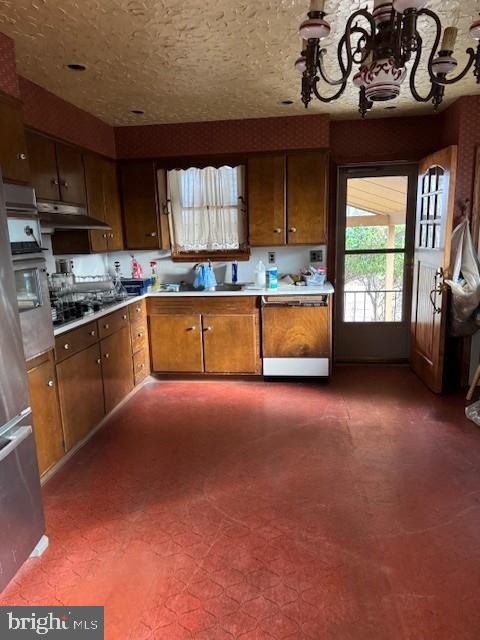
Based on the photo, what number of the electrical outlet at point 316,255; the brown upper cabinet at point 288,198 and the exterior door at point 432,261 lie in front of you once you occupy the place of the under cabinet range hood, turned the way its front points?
3

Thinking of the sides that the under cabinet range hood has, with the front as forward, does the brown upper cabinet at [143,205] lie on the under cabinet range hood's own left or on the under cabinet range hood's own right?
on the under cabinet range hood's own left

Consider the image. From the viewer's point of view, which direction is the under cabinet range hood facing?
to the viewer's right

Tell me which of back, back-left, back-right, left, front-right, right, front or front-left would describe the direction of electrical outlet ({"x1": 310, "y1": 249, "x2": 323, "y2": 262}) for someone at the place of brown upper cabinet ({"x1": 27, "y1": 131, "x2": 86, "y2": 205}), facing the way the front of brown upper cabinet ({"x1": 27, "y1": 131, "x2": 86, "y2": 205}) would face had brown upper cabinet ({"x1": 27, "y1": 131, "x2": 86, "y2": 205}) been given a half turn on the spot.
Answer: back-right

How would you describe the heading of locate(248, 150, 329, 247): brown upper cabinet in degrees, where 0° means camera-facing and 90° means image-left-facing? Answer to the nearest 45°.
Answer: approximately 0°

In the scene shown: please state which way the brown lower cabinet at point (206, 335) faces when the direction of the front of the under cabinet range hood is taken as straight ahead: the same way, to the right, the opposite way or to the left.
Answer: to the right

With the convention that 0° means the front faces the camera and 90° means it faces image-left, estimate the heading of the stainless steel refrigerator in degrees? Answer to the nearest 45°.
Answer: approximately 270°

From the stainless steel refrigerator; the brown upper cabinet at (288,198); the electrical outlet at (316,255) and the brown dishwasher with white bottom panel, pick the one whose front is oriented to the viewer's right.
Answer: the stainless steel refrigerator

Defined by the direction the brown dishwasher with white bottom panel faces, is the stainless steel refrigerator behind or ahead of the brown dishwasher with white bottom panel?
ahead

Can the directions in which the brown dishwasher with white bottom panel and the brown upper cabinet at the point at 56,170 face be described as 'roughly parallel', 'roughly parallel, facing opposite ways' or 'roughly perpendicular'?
roughly perpendicular

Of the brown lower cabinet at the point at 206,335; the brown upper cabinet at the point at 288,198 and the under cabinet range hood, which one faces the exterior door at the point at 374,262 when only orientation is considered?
the under cabinet range hood

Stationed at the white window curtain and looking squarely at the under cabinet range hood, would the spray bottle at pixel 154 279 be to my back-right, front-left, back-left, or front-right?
front-right

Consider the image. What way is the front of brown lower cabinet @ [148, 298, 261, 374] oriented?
toward the camera

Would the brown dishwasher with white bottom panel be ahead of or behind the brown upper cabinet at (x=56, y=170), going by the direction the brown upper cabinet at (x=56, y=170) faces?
ahead

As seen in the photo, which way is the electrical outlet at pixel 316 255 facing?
toward the camera

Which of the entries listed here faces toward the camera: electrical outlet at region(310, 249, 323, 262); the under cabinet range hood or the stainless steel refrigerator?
the electrical outlet

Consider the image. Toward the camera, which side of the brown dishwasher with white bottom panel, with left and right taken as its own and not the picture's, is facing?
front
